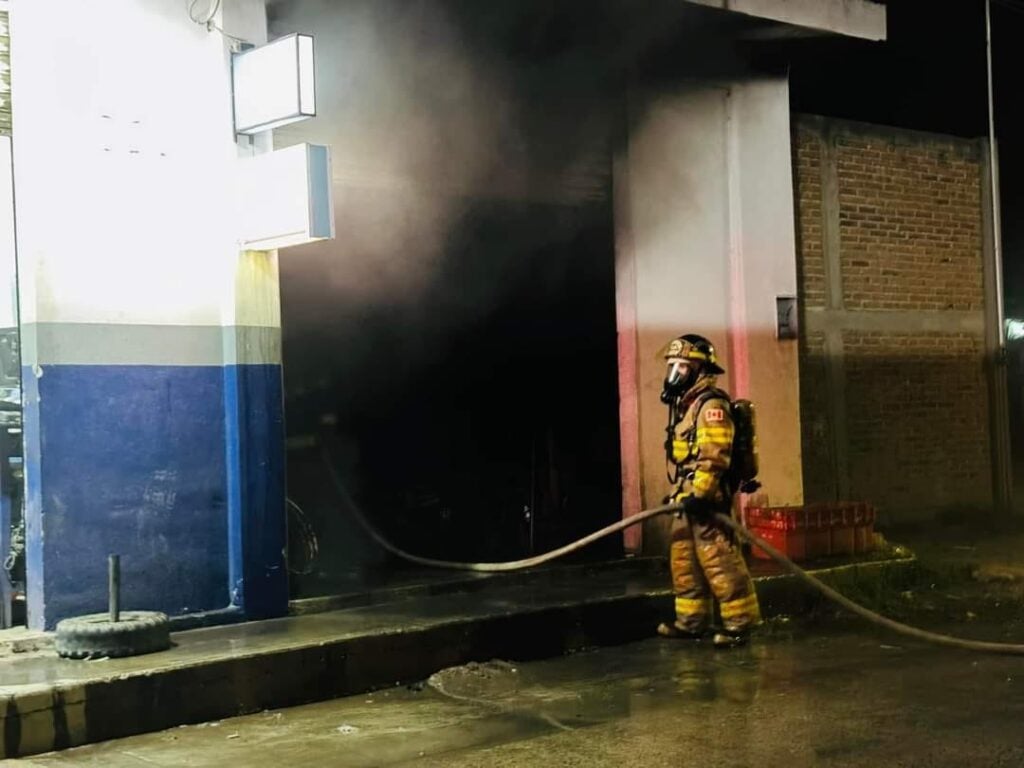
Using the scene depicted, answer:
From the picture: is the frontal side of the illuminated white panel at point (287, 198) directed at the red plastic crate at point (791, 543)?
no

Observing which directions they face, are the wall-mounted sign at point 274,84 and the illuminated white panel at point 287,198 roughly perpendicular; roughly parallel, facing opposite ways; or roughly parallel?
roughly parallel

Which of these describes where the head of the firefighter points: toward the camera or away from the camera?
toward the camera
